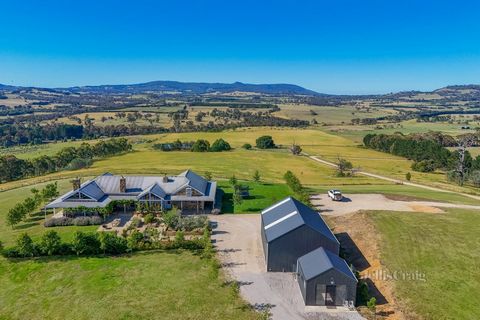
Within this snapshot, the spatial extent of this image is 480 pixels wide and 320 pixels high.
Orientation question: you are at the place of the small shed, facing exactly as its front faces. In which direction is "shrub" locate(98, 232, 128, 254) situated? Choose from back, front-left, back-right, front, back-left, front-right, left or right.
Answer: right

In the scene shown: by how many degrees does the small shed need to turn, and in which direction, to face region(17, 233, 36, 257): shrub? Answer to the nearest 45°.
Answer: approximately 90° to its right

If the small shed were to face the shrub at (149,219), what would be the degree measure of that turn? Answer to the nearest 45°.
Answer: approximately 135° to its right

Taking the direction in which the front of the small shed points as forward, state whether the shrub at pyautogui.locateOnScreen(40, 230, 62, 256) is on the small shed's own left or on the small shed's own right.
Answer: on the small shed's own right

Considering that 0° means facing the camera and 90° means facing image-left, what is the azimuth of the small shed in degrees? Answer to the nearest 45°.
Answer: approximately 0°

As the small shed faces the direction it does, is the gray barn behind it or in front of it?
behind

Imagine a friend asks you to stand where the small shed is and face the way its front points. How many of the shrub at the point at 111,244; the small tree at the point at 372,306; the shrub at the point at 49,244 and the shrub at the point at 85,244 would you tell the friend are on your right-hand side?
3

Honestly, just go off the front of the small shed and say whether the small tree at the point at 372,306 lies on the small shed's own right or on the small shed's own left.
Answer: on the small shed's own left

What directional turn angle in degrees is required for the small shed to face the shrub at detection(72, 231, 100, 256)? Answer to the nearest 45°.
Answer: approximately 90° to its right

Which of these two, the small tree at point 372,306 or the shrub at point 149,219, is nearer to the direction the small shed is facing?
the small tree
